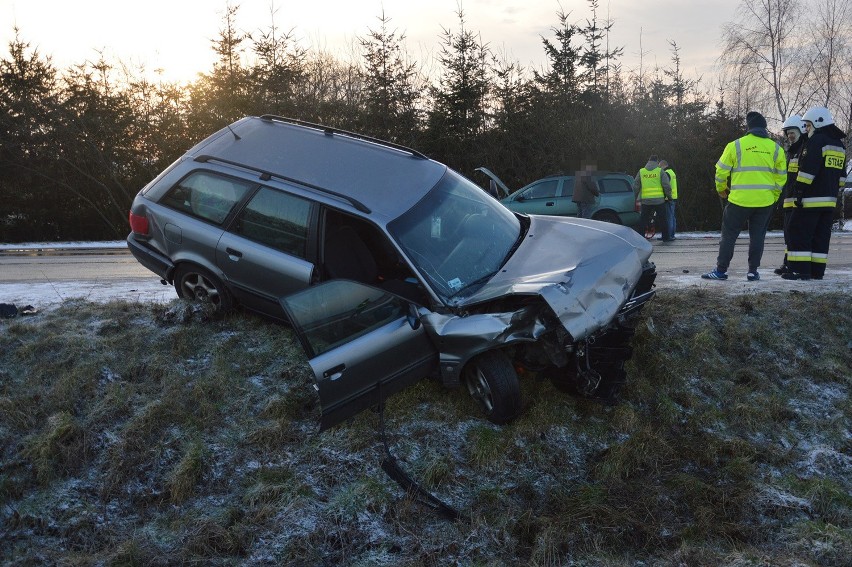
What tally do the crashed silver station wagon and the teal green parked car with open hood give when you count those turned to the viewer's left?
1

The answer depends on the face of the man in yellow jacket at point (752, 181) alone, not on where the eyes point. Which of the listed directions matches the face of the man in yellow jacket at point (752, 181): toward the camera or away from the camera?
away from the camera

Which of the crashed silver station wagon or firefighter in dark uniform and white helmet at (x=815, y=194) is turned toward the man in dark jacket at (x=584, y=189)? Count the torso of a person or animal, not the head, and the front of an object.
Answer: the firefighter in dark uniform and white helmet

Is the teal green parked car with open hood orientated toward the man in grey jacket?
no

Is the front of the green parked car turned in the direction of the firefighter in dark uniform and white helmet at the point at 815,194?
no

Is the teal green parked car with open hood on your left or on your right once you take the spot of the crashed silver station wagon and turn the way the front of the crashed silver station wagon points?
on your left

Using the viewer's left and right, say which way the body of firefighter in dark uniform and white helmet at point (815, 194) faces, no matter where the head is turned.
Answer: facing away from the viewer and to the left of the viewer

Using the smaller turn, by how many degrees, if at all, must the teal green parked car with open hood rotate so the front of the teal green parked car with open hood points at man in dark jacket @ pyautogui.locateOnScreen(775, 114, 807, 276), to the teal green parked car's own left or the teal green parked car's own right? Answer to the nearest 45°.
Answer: approximately 135° to the teal green parked car's own left

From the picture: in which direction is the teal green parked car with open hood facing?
to the viewer's left

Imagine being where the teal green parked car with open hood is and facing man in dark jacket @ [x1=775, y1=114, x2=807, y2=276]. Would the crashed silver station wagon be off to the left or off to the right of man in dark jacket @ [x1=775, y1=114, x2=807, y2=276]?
right

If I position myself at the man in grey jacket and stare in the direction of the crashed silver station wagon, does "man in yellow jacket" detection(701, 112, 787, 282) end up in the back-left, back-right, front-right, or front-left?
front-left

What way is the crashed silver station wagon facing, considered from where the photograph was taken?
facing the viewer and to the right of the viewer

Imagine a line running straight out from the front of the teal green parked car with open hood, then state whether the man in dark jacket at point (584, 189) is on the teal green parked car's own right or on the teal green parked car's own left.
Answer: on the teal green parked car's own left
